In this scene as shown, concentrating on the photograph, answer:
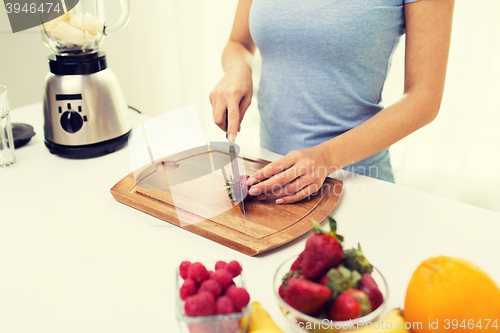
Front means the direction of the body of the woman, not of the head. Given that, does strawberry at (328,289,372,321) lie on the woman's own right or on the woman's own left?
on the woman's own left

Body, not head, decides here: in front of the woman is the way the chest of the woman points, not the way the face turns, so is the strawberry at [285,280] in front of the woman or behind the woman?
in front

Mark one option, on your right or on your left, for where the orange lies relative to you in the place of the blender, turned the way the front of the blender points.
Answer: on your left

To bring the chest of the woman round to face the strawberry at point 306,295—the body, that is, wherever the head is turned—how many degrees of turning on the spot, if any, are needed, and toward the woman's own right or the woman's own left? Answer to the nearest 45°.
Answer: approximately 45° to the woman's own left

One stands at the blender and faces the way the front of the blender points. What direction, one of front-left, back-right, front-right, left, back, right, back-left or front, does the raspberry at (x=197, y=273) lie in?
front-left

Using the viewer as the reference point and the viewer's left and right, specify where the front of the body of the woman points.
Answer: facing the viewer and to the left of the viewer

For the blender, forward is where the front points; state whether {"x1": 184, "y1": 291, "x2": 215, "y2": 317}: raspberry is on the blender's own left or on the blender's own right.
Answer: on the blender's own left

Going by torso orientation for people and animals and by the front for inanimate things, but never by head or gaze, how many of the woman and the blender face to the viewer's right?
0

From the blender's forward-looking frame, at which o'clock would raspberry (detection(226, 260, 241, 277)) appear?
The raspberry is roughly at 10 o'clock from the blender.
